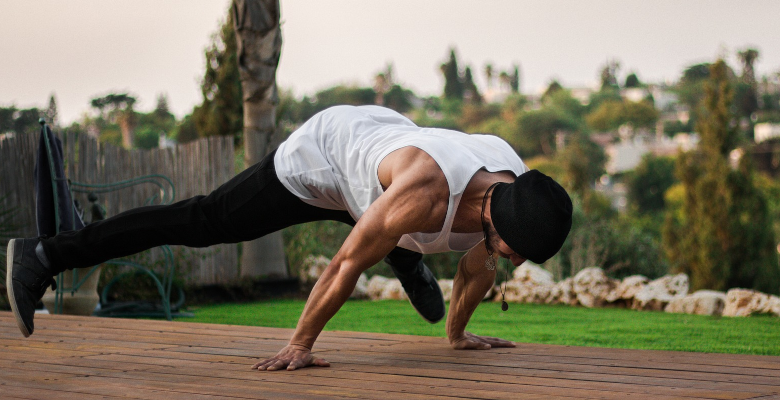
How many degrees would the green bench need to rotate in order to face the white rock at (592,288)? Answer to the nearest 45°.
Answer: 0° — it already faces it

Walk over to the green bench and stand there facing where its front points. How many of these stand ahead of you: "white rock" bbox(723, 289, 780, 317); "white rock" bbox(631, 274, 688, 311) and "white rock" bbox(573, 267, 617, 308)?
3

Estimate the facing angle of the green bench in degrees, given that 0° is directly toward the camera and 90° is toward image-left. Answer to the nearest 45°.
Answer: approximately 270°

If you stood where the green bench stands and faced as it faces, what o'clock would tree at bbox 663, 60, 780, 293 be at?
The tree is roughly at 11 o'clock from the green bench.

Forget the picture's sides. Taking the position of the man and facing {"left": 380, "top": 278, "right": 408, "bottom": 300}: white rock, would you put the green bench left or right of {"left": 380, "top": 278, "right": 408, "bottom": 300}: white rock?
left

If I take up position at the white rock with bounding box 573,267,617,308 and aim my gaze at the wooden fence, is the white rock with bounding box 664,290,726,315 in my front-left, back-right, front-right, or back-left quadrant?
back-left

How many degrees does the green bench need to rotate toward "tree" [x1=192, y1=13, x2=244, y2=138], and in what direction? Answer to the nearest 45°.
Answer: approximately 90° to its left

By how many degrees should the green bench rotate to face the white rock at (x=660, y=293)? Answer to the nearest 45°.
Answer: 0° — it already faces it
